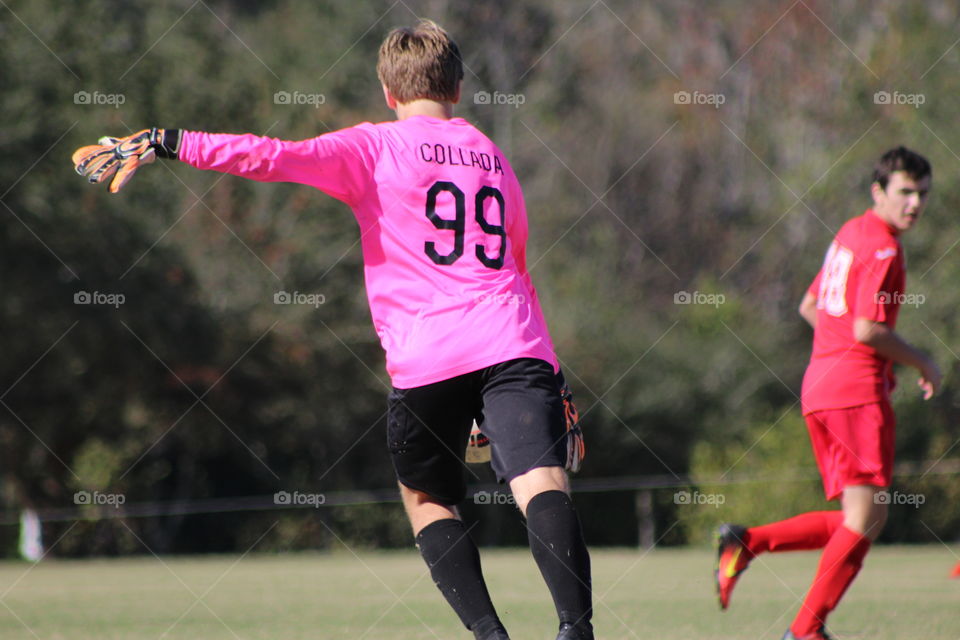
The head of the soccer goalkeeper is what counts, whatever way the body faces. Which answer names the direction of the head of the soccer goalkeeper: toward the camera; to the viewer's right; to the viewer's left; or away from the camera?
away from the camera

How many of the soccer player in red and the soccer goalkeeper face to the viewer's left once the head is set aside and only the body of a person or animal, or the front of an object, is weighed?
0

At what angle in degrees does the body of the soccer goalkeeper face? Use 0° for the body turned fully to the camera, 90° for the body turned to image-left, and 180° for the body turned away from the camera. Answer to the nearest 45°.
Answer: approximately 180°

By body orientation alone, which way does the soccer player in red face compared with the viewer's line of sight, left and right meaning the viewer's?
facing away from the viewer and to the right of the viewer

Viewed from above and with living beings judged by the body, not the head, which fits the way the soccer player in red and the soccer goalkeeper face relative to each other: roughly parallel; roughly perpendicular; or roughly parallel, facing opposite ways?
roughly perpendicular

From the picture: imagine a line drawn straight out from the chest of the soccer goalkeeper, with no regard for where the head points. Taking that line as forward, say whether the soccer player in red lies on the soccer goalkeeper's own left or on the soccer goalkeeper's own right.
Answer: on the soccer goalkeeper's own right

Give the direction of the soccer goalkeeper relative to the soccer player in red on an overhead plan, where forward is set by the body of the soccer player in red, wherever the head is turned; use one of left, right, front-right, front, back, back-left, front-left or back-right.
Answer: back
